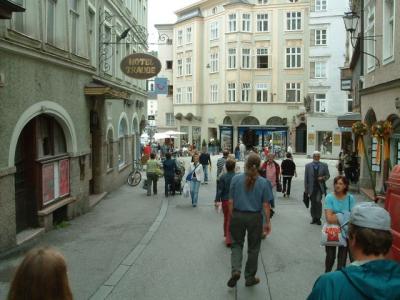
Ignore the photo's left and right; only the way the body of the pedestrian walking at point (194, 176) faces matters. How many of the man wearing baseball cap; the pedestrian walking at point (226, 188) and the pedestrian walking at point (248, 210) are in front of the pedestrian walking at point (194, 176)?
3

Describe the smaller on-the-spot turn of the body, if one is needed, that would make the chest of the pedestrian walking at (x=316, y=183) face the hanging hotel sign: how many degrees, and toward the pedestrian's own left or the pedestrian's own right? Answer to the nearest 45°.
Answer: approximately 135° to the pedestrian's own right

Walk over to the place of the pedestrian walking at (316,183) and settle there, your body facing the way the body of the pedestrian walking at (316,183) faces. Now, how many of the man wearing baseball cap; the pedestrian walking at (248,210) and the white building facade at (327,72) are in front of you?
2

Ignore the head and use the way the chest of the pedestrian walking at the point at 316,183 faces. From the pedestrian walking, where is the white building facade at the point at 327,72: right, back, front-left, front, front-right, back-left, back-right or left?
back

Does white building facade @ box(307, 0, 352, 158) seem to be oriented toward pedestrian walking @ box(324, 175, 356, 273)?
yes

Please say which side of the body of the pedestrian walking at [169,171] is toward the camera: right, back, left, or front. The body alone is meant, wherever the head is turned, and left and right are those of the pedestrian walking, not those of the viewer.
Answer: back

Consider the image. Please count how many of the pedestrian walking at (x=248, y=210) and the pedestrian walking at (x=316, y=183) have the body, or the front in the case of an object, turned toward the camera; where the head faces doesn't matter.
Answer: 1

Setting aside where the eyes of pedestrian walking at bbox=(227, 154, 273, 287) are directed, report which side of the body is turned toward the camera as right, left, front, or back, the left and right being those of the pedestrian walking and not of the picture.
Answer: back

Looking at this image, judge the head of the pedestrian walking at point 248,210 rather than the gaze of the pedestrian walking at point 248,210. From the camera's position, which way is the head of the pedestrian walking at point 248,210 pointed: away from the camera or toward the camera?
away from the camera

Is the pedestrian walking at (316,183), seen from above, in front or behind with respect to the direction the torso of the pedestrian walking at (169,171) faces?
behind
